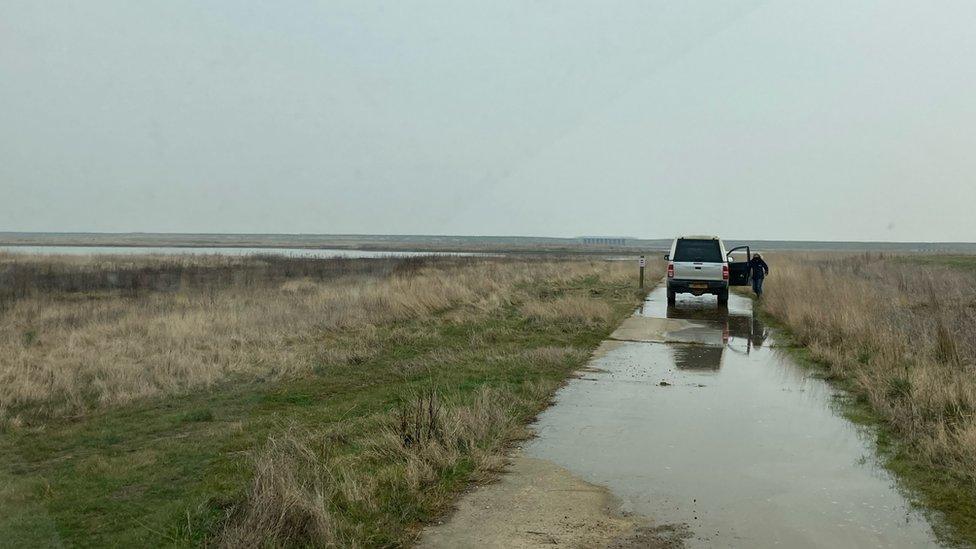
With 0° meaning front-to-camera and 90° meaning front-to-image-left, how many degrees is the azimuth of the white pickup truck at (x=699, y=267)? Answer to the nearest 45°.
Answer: approximately 180°

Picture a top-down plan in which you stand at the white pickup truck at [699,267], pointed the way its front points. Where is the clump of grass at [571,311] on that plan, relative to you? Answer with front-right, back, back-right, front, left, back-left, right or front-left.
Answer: back-left

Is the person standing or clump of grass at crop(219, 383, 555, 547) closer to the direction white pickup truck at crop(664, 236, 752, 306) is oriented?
the person standing

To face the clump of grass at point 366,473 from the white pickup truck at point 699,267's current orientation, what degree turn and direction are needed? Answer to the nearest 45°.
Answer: approximately 180°

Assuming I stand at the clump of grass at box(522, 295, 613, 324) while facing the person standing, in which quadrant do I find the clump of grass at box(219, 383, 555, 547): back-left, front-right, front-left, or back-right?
back-right

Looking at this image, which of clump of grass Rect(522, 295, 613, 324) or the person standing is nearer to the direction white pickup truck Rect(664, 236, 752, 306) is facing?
the person standing
